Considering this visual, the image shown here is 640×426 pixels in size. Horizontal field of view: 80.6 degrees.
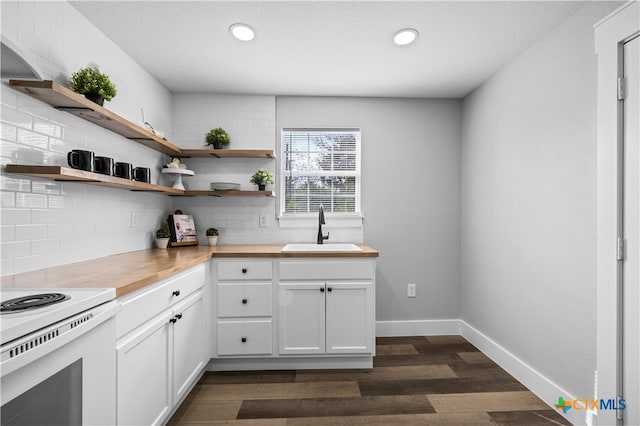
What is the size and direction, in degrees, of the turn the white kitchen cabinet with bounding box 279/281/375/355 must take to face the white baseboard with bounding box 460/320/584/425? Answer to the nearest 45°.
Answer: approximately 90° to its left

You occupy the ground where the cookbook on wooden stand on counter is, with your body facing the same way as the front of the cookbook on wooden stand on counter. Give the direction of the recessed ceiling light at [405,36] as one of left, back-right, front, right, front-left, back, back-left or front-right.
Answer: front

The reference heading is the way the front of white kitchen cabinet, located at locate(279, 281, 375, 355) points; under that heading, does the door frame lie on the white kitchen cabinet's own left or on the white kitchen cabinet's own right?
on the white kitchen cabinet's own left

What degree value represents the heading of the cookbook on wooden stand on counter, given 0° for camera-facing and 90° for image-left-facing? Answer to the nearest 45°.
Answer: approximately 315°

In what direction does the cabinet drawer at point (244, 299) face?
toward the camera

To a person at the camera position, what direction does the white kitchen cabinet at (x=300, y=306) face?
facing the viewer

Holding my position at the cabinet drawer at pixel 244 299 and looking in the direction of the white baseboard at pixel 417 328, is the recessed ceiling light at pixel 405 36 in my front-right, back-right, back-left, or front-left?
front-right

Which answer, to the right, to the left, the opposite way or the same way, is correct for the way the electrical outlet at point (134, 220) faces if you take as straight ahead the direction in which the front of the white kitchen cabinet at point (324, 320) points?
to the left

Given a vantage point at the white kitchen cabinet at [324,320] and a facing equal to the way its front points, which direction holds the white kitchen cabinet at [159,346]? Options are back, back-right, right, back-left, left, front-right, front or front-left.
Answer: front-right

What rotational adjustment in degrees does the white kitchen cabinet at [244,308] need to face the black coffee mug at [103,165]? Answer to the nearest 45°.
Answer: approximately 45° to its right

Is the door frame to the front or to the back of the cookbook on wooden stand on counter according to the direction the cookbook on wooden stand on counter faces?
to the front

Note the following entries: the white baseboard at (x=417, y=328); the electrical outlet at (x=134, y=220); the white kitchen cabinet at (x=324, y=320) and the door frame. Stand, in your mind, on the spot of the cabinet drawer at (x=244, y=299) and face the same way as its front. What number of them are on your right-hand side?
1

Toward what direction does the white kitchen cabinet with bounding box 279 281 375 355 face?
toward the camera

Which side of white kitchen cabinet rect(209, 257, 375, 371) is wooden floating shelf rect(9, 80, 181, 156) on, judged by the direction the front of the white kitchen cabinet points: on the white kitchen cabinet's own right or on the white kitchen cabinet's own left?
on the white kitchen cabinet's own right

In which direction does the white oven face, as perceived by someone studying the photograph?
facing the viewer and to the right of the viewer
